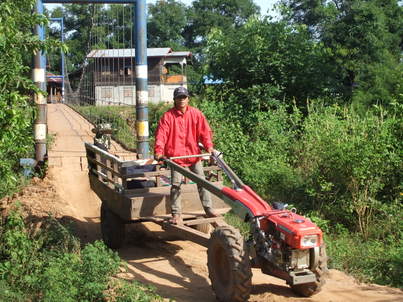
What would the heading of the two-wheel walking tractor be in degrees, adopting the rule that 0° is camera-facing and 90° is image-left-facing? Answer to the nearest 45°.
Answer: approximately 315°

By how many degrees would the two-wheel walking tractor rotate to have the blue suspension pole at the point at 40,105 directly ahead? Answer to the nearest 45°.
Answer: approximately 180°

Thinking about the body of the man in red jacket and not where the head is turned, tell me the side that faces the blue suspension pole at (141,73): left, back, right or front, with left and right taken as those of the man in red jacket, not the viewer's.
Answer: back

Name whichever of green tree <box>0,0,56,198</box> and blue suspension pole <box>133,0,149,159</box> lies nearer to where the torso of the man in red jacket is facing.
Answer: the green tree

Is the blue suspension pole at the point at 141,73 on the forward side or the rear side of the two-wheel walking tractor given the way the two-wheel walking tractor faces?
on the rear side

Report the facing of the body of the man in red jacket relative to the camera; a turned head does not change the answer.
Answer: toward the camera

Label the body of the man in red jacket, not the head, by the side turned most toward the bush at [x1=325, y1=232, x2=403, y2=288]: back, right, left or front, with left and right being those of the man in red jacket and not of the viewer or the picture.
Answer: left

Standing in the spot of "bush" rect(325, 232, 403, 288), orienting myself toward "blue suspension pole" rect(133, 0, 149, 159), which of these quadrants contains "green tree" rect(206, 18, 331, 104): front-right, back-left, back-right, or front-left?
front-right

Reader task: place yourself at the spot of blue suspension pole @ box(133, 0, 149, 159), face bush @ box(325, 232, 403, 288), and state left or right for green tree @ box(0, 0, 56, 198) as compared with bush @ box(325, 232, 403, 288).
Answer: right

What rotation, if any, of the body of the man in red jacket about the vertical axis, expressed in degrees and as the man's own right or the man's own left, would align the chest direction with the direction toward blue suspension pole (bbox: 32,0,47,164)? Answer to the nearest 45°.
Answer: approximately 135° to the man's own right

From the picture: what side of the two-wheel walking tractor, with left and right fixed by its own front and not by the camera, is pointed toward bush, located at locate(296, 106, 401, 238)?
left

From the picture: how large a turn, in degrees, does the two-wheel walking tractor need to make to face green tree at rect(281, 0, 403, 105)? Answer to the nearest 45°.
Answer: approximately 135° to its left

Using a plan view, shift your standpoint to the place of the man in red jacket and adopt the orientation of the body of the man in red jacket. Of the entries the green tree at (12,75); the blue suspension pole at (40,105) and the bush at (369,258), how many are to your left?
1

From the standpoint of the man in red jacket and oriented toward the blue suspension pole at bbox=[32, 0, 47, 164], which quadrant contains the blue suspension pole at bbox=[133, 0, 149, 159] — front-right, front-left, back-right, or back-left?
front-right
